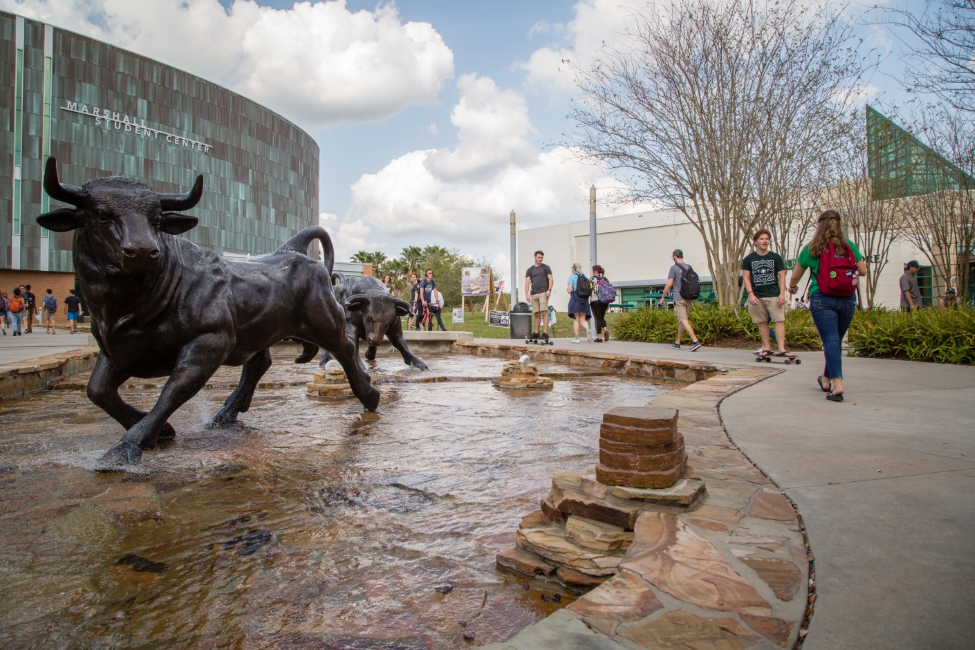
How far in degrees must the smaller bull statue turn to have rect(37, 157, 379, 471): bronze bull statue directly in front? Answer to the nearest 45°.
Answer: approximately 45° to its right

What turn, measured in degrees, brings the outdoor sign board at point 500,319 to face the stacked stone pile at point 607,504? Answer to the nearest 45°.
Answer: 0° — it already faces it

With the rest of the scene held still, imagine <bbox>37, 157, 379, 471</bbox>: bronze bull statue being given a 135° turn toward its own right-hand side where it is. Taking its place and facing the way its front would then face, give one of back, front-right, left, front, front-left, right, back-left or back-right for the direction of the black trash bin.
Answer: front-right

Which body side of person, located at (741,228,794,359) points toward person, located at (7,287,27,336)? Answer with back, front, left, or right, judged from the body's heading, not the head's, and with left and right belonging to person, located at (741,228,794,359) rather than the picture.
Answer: right

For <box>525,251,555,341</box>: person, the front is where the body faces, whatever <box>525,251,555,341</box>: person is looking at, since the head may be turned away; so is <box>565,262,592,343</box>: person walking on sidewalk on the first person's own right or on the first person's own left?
on the first person's own left

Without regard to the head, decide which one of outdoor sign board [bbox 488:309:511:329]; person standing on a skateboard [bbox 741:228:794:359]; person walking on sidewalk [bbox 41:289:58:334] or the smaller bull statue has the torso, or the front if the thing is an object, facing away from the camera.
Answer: person walking on sidewalk [bbox 41:289:58:334]

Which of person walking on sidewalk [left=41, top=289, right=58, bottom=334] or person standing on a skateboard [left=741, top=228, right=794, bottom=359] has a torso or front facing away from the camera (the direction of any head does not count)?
person walking on sidewalk [left=41, top=289, right=58, bottom=334]

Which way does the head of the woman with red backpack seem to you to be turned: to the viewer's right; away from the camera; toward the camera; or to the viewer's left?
away from the camera

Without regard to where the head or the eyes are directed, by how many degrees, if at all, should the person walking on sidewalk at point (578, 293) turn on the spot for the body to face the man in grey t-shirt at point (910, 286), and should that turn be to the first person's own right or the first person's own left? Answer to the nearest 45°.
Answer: approximately 135° to the first person's own right

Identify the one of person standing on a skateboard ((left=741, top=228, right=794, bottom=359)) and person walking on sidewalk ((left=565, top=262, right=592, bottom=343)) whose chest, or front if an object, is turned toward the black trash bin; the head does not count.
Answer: person walking on sidewalk ((left=565, top=262, right=592, bottom=343))

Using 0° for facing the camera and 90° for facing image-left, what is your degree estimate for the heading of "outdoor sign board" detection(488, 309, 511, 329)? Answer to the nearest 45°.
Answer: approximately 0°
